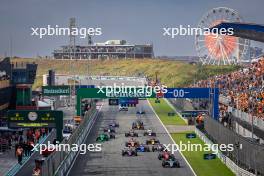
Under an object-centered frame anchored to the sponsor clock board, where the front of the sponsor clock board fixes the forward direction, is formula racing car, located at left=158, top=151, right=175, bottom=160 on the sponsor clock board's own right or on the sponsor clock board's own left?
on the sponsor clock board's own left

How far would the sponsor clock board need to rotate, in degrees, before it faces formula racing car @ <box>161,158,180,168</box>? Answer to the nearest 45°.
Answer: approximately 45° to its left

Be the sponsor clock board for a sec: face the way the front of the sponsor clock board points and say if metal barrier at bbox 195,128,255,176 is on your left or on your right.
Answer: on your left

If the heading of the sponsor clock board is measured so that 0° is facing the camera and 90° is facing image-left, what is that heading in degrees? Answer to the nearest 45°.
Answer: approximately 0°
